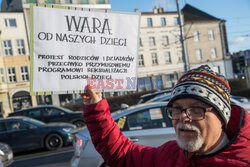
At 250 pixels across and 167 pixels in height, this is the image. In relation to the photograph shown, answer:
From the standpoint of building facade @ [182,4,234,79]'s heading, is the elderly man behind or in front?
in front

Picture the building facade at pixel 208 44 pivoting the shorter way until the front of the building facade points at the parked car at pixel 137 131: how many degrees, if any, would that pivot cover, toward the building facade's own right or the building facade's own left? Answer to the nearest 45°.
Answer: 0° — it already faces it

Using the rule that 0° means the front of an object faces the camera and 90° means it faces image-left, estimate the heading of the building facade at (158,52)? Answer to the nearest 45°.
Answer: approximately 0°

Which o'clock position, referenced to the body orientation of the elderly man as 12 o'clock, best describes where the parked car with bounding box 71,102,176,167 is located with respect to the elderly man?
The parked car is roughly at 4 o'clock from the elderly man.
